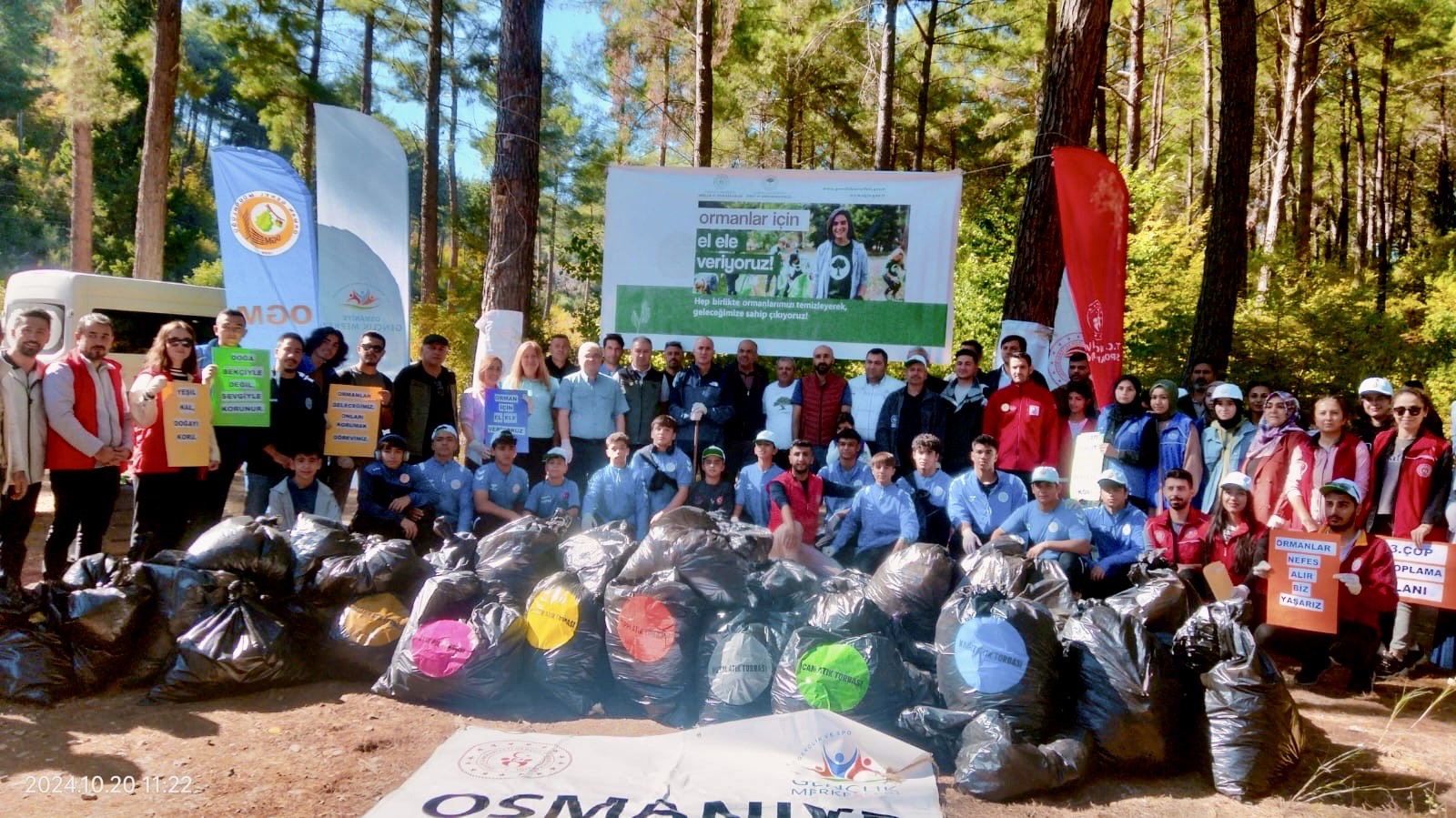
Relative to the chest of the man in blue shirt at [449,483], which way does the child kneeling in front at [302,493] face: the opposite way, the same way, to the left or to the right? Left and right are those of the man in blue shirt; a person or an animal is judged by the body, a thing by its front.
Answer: the same way

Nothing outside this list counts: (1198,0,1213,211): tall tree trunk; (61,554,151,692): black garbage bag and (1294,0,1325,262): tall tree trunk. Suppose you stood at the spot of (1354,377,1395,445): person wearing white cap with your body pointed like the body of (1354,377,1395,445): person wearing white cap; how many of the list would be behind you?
2

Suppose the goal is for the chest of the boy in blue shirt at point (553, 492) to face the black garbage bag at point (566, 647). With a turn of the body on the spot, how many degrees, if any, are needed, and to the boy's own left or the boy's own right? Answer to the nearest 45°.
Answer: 0° — they already face it

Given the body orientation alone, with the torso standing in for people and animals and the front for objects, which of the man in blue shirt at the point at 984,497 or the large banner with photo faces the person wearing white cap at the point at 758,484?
the large banner with photo

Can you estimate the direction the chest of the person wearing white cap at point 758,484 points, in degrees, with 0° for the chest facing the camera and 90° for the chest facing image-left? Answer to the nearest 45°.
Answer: approximately 0°

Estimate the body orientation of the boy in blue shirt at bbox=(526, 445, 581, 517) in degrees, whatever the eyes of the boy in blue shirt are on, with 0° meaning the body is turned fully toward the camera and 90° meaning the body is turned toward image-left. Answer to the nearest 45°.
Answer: approximately 0°

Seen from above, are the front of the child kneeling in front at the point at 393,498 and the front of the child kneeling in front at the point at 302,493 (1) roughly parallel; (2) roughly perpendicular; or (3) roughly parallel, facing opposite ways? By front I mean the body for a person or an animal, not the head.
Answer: roughly parallel

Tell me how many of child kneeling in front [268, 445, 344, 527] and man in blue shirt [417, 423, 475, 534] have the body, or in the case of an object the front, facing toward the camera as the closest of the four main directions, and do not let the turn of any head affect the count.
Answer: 2

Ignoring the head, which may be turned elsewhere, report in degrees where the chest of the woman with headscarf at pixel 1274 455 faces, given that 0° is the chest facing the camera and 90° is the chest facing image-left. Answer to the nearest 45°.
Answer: approximately 45°

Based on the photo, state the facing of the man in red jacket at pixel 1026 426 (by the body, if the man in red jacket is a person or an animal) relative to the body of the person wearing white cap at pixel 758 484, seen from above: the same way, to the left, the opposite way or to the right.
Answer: the same way

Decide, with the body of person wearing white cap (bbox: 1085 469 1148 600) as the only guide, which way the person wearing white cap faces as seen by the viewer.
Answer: toward the camera

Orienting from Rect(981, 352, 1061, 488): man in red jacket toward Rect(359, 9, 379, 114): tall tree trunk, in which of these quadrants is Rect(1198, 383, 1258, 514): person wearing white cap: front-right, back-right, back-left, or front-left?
back-right

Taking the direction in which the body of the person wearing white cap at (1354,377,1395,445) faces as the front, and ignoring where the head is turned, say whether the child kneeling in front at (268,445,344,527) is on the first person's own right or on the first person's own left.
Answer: on the first person's own right

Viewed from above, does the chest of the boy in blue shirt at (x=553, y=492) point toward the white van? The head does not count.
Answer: no

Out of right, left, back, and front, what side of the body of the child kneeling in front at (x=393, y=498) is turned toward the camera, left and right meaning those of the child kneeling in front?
front

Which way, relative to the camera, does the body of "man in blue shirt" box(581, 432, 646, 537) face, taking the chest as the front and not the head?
toward the camera

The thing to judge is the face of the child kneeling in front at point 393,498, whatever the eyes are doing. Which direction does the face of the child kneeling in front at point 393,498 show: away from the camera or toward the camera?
toward the camera

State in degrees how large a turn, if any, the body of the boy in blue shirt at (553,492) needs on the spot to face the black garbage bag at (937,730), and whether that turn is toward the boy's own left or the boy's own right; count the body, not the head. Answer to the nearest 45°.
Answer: approximately 45° to the boy's own left
